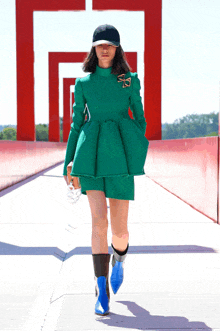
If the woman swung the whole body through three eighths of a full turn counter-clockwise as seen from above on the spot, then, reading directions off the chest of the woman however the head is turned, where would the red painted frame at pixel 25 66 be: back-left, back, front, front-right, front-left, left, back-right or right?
front-left

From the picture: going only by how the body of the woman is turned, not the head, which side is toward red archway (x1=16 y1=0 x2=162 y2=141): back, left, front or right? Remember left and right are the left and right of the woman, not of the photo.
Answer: back

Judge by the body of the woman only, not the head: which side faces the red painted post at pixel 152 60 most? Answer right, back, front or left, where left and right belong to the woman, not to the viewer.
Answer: back

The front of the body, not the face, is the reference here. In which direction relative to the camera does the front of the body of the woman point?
toward the camera
